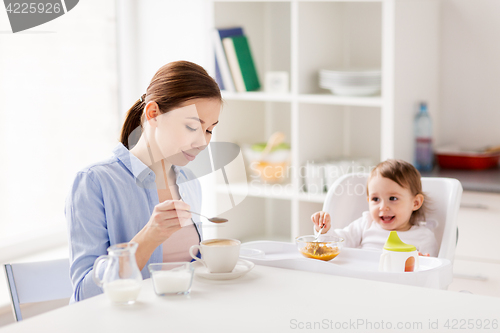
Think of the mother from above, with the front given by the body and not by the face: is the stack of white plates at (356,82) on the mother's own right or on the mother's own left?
on the mother's own left

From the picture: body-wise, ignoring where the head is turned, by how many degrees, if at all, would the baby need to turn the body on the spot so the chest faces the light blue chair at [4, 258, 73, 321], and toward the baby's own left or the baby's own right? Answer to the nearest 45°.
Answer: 0° — they already face it

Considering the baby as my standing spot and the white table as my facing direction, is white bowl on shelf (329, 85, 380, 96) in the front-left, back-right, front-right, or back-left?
back-right

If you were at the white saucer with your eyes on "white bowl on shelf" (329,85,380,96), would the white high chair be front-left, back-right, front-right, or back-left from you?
front-right

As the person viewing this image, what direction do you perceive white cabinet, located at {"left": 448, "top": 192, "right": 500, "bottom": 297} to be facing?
facing the viewer

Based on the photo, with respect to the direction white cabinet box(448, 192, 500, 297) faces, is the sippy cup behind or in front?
in front

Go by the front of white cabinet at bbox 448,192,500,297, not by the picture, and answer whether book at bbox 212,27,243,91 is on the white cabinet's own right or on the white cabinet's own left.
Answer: on the white cabinet's own right

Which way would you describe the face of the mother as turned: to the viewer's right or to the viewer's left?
to the viewer's right

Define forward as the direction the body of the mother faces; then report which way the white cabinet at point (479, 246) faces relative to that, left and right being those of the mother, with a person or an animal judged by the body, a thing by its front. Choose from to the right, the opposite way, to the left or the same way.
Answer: to the right

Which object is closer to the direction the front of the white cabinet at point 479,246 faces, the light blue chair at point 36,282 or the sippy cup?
the sippy cup

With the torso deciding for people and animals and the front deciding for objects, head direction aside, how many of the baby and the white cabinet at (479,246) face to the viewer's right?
0

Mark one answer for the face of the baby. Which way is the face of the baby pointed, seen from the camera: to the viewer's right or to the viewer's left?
to the viewer's left

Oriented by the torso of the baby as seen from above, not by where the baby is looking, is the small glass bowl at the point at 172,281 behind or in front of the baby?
in front

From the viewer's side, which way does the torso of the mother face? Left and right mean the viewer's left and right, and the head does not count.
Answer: facing the viewer and to the right of the viewer

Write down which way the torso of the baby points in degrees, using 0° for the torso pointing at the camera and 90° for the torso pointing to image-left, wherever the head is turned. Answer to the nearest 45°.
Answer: approximately 45°
